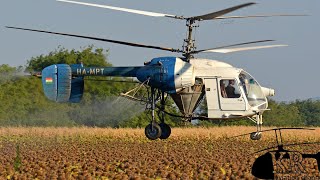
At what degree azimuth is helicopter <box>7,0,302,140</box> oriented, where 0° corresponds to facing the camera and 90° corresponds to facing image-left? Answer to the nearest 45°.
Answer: approximately 270°
